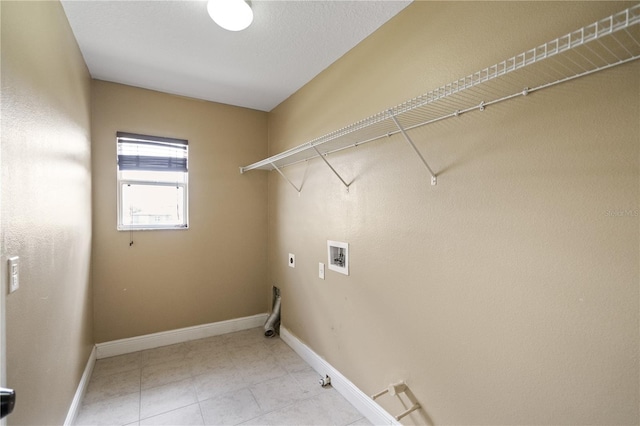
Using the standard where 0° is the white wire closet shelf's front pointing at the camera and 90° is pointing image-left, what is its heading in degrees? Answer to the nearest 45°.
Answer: approximately 45°

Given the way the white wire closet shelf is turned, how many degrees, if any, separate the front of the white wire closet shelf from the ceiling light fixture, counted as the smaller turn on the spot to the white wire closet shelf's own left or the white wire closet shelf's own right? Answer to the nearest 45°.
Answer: approximately 45° to the white wire closet shelf's own right
